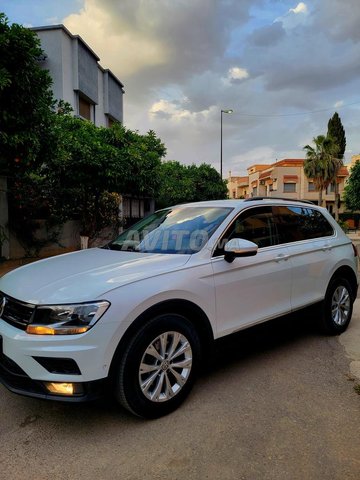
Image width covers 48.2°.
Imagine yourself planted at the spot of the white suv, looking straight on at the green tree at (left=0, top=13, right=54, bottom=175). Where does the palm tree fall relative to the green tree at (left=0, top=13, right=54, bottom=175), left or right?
right

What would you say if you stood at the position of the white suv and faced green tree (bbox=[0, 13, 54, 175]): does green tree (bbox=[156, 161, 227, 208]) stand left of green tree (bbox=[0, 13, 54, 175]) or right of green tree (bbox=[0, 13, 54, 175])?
right

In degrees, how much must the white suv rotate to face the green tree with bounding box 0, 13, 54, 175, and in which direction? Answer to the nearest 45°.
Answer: approximately 90° to its right

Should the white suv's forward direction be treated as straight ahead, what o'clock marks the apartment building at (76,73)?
The apartment building is roughly at 4 o'clock from the white suv.

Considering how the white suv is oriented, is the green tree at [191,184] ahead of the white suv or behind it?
behind

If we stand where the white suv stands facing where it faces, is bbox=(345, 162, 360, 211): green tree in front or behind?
behind

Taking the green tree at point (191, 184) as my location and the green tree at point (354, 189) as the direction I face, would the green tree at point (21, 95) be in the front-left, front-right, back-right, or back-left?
back-right

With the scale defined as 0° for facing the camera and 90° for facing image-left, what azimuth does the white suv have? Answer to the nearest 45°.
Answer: approximately 45°
